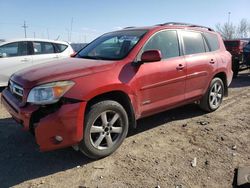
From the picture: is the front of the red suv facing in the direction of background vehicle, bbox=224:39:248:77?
no

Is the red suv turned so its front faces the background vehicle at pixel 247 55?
no

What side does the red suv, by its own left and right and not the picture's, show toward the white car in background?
right

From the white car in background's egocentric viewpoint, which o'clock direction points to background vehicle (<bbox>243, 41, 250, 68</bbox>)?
The background vehicle is roughly at 6 o'clock from the white car in background.

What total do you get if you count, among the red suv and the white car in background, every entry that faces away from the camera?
0

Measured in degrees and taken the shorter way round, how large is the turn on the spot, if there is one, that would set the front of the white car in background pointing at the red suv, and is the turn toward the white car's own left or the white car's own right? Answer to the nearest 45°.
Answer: approximately 90° to the white car's own left

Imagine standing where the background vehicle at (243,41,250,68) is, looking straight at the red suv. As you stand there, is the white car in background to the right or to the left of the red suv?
right

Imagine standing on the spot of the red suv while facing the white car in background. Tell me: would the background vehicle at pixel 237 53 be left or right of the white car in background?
right

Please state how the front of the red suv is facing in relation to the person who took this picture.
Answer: facing the viewer and to the left of the viewer

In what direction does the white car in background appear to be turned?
to the viewer's left

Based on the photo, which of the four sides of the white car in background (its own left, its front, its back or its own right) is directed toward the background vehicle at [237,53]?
back
